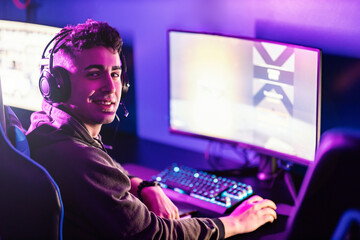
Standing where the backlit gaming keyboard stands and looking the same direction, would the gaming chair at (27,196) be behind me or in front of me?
in front

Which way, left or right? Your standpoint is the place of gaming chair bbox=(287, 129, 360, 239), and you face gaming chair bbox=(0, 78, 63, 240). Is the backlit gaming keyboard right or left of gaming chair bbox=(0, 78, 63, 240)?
right

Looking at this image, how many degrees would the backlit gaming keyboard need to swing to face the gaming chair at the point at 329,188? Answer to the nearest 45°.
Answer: approximately 45° to its left

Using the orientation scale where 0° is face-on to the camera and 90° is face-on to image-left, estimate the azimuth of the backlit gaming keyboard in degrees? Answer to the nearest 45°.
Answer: approximately 45°
